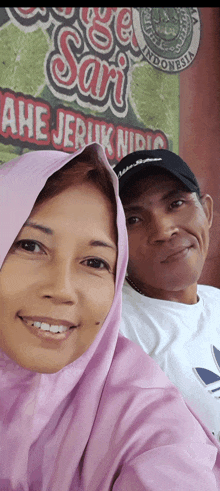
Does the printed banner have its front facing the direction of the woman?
yes

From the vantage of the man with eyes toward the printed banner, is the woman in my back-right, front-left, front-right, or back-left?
back-left

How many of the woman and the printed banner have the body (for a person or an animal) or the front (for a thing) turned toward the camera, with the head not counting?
2

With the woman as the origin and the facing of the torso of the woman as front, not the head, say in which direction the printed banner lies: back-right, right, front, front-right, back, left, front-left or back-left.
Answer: back
